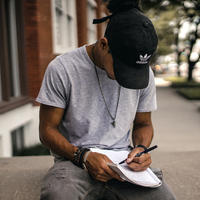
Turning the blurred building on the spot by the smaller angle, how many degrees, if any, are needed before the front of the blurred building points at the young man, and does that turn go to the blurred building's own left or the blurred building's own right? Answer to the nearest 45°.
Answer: approximately 45° to the blurred building's own right

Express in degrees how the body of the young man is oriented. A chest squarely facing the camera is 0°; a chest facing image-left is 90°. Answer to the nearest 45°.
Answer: approximately 315°

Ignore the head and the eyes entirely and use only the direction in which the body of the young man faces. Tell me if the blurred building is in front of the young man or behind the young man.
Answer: behind
